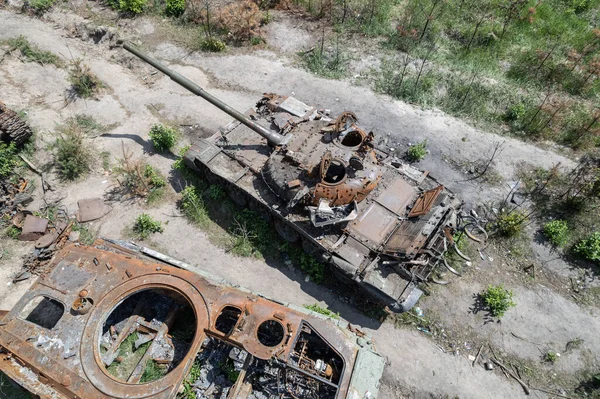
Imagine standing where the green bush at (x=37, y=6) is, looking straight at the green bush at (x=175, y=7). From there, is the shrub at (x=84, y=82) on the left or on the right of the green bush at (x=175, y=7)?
right

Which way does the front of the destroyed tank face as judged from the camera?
facing away from the viewer and to the left of the viewer

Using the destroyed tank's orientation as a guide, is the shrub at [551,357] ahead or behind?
behind

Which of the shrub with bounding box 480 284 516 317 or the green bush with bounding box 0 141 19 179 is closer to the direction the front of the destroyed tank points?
the green bush

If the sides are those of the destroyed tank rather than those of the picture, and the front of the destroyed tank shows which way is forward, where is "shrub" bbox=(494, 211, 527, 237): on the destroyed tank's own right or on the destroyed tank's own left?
on the destroyed tank's own right

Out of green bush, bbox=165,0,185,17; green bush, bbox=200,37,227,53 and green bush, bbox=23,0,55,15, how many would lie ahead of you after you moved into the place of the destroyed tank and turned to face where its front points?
3
